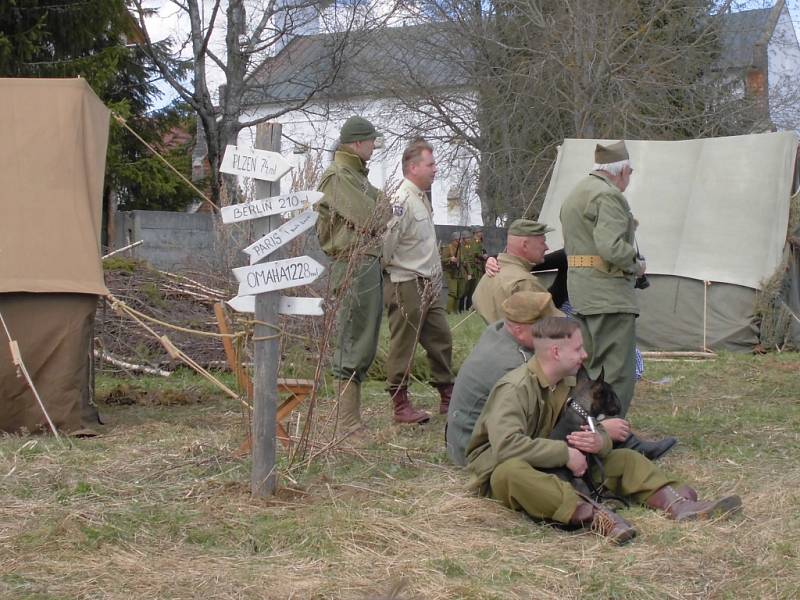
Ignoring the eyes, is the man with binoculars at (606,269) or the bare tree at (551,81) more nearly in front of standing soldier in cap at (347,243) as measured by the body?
the man with binoculars

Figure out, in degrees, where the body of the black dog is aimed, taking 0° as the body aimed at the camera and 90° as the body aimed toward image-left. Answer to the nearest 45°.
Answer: approximately 270°

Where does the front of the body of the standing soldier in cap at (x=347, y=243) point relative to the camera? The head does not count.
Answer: to the viewer's right

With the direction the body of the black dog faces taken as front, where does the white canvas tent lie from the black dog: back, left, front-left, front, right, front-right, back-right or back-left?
left

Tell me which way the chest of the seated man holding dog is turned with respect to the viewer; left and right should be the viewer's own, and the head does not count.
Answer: facing to the right of the viewer

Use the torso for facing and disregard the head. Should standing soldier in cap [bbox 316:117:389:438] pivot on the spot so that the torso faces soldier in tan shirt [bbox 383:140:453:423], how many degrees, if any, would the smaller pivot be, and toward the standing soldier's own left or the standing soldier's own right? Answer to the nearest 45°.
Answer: approximately 45° to the standing soldier's own left

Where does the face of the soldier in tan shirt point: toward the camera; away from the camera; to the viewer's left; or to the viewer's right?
to the viewer's right

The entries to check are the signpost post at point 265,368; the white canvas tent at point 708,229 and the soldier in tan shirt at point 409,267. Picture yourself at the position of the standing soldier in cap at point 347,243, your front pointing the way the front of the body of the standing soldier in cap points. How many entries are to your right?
1
